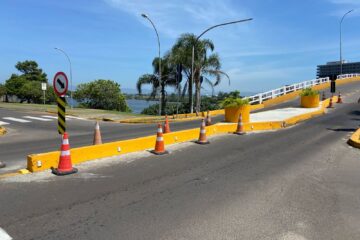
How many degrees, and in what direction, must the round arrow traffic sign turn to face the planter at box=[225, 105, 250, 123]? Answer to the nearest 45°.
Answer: approximately 180°

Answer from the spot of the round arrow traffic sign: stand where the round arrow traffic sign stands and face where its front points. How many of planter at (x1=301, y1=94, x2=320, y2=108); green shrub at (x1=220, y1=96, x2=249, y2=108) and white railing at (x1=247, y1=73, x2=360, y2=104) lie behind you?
3

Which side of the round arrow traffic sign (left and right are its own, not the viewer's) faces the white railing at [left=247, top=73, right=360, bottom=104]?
back

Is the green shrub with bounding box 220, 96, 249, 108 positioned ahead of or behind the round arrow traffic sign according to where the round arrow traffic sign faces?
behind

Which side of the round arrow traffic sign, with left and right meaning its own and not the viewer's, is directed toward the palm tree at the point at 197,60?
back

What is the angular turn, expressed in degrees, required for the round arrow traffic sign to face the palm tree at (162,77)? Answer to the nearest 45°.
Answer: approximately 135° to its right

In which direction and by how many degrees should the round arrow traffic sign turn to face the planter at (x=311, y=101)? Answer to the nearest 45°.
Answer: approximately 180°

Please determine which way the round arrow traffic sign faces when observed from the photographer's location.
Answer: facing the viewer and to the left of the viewer
